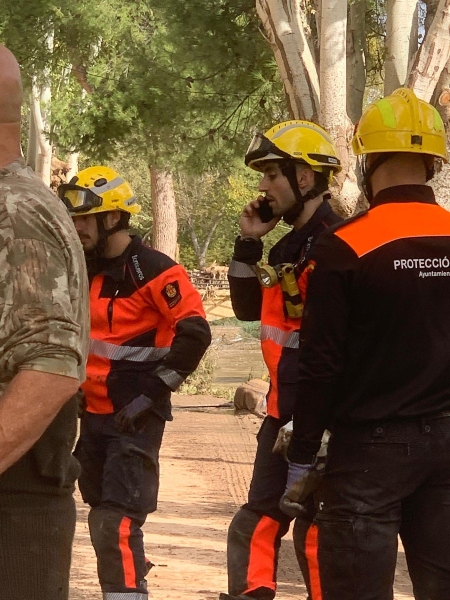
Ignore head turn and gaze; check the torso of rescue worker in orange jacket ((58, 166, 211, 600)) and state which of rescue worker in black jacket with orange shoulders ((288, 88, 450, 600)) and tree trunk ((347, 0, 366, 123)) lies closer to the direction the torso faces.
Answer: the rescue worker in black jacket with orange shoulders

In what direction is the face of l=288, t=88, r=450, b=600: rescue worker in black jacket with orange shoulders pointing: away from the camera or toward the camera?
away from the camera

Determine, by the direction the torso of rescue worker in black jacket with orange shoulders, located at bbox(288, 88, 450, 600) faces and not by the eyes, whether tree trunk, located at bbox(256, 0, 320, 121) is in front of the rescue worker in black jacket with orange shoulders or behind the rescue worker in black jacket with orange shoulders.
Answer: in front

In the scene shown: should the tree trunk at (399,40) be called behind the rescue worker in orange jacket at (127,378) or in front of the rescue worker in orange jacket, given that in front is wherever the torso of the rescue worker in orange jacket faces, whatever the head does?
behind

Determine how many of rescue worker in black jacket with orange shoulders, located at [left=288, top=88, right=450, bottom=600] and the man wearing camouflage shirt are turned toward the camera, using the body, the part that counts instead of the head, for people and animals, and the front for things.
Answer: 0

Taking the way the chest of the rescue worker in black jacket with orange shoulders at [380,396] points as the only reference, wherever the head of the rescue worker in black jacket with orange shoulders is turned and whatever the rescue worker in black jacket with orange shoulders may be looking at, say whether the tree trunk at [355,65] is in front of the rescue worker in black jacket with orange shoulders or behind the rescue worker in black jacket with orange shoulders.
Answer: in front

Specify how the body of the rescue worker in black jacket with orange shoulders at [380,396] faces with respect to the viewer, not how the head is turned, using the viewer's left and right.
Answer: facing away from the viewer and to the left of the viewer
